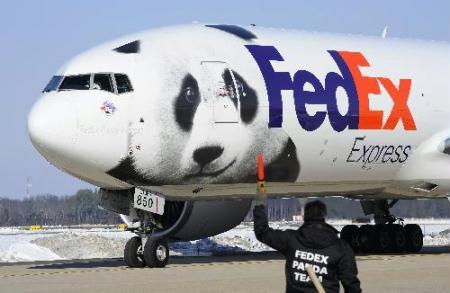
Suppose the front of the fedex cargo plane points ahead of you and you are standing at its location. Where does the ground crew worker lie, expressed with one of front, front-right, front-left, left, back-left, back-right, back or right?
front-left

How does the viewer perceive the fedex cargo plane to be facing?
facing the viewer and to the left of the viewer

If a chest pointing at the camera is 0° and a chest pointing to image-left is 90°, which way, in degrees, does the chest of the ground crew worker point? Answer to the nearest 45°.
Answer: approximately 180°

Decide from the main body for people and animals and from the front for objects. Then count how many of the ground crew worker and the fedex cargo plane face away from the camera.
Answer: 1

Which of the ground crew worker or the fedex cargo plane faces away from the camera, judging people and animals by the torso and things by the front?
the ground crew worker

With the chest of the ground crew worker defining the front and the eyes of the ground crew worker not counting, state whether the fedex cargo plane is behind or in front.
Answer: in front

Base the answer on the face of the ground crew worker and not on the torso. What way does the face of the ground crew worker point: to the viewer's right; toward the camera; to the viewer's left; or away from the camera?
away from the camera
